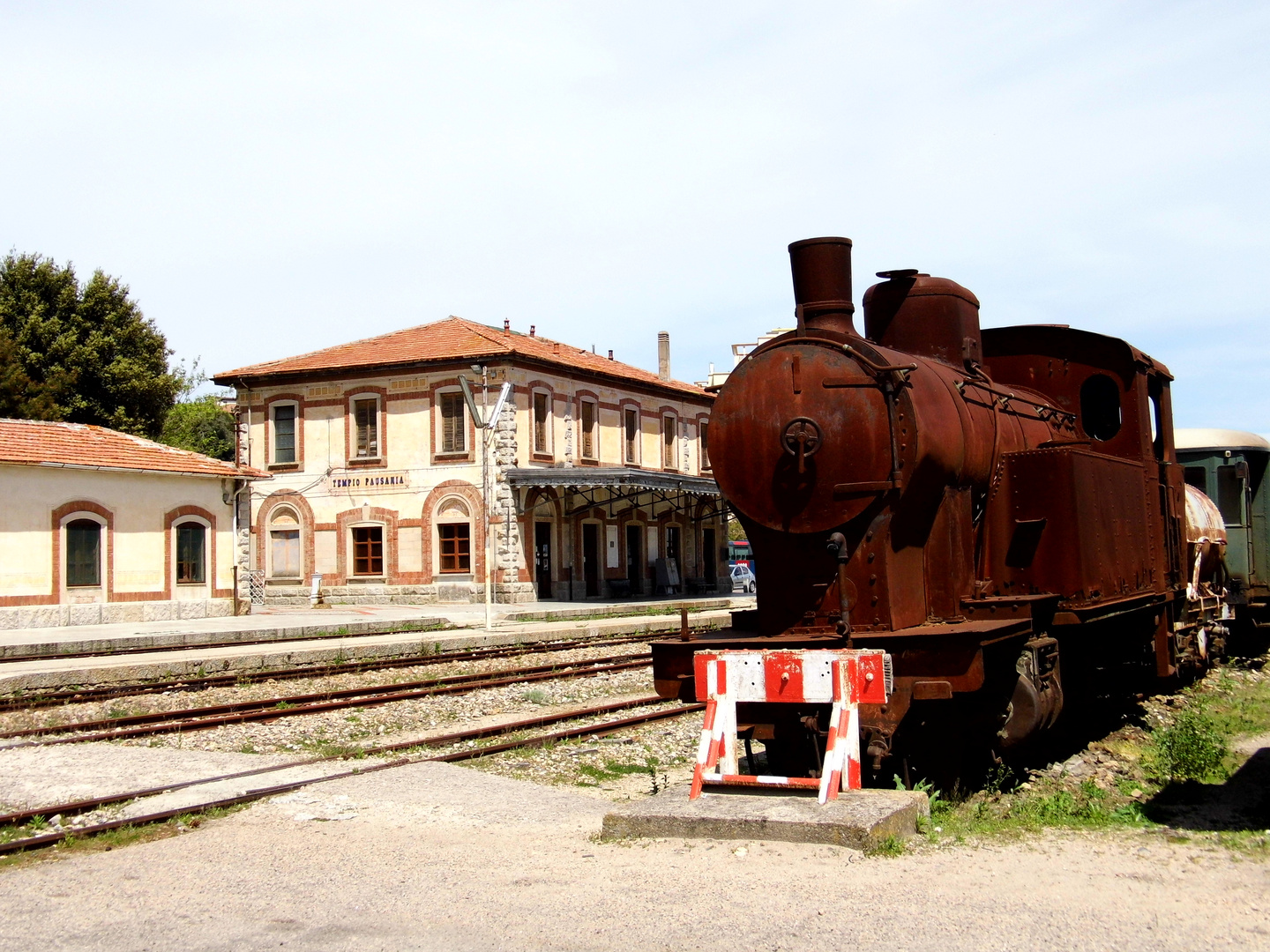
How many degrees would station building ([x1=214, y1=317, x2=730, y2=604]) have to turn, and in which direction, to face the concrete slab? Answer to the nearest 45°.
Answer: approximately 45° to its right

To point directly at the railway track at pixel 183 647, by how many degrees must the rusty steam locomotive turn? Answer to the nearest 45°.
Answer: approximately 90° to its right

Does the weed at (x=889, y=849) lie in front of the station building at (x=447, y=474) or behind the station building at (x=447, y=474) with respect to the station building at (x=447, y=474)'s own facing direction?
in front

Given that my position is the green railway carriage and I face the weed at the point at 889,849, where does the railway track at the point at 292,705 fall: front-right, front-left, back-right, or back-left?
front-right

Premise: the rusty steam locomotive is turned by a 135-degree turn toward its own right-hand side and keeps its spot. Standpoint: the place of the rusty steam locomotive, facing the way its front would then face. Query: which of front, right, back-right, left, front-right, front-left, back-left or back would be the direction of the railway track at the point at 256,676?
front-left

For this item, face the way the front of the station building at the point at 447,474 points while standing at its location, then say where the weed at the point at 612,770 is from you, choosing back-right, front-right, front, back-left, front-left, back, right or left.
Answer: front-right

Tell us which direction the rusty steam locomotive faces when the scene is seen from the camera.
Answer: facing the viewer and to the left of the viewer

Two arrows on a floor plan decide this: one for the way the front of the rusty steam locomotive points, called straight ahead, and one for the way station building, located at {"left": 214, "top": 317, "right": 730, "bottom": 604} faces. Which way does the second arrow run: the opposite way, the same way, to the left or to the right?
to the left

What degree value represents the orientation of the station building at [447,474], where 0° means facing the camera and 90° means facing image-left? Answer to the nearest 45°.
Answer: approximately 315°

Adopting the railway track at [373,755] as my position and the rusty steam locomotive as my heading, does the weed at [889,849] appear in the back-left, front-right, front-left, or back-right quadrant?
front-right

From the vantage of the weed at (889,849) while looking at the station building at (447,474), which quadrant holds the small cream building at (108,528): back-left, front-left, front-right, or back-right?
front-left

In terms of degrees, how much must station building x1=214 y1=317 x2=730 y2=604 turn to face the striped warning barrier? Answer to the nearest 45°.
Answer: approximately 45° to its right

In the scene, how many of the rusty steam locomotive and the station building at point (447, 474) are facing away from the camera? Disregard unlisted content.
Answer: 0

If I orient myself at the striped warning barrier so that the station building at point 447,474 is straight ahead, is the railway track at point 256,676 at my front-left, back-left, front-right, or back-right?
front-left

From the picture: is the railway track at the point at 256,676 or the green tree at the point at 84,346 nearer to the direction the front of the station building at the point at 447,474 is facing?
the railway track

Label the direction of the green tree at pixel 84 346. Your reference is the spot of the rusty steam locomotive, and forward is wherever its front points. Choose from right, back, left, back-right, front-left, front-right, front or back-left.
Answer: right
